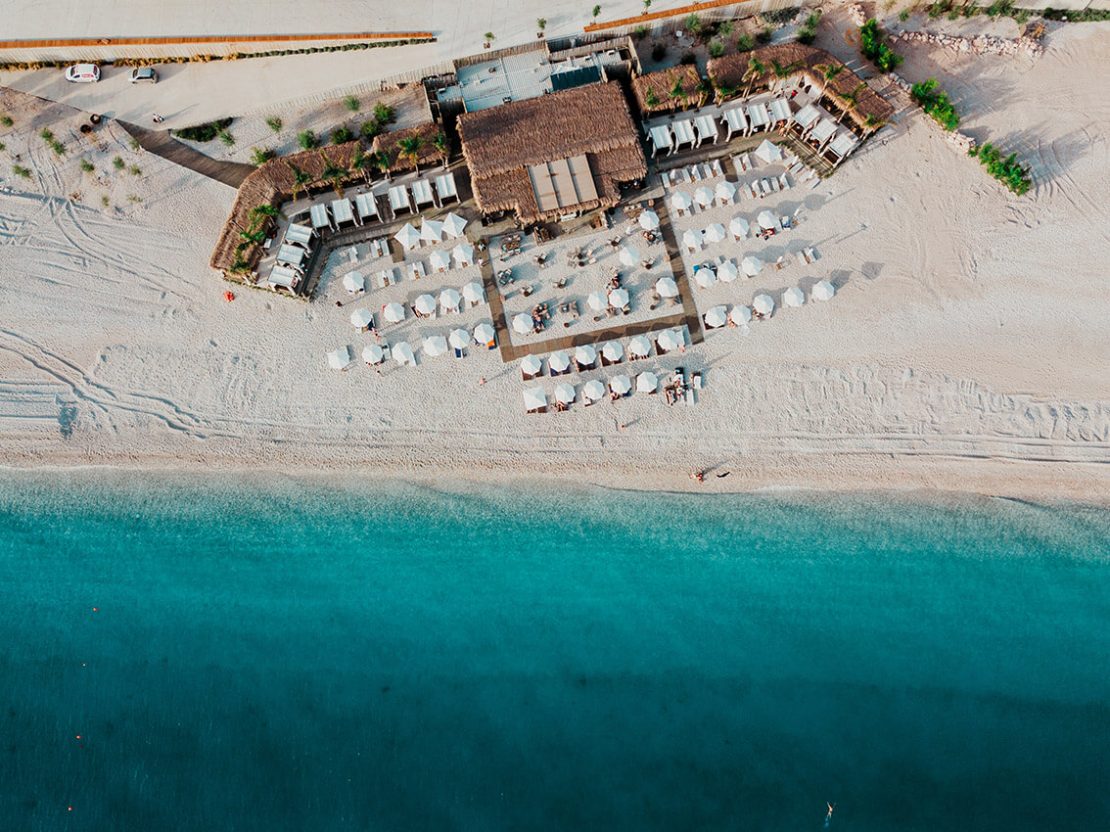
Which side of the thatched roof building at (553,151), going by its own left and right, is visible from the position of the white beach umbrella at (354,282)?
right

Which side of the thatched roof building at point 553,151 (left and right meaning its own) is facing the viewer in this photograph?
front

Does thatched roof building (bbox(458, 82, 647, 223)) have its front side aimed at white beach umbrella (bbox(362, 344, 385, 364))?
no

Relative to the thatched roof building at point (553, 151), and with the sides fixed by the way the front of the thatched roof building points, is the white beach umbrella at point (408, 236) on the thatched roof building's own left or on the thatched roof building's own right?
on the thatched roof building's own right

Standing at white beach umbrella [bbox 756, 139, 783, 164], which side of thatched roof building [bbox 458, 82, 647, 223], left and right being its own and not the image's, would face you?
left

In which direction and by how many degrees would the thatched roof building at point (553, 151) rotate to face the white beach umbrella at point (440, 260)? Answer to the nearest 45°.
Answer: approximately 90° to its right

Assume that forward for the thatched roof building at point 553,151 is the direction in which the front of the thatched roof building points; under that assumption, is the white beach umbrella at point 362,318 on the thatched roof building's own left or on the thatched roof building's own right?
on the thatched roof building's own right

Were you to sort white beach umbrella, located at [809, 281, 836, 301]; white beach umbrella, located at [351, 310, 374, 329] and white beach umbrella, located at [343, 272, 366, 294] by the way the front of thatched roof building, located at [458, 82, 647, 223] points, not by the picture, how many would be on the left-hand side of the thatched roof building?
1

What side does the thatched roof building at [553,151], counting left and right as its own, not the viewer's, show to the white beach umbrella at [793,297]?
left

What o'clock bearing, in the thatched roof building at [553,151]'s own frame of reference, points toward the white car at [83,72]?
The white car is roughly at 3 o'clock from the thatched roof building.

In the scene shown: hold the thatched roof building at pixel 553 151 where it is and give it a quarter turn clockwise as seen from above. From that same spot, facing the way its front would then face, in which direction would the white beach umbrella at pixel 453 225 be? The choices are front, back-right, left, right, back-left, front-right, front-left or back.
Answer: front
